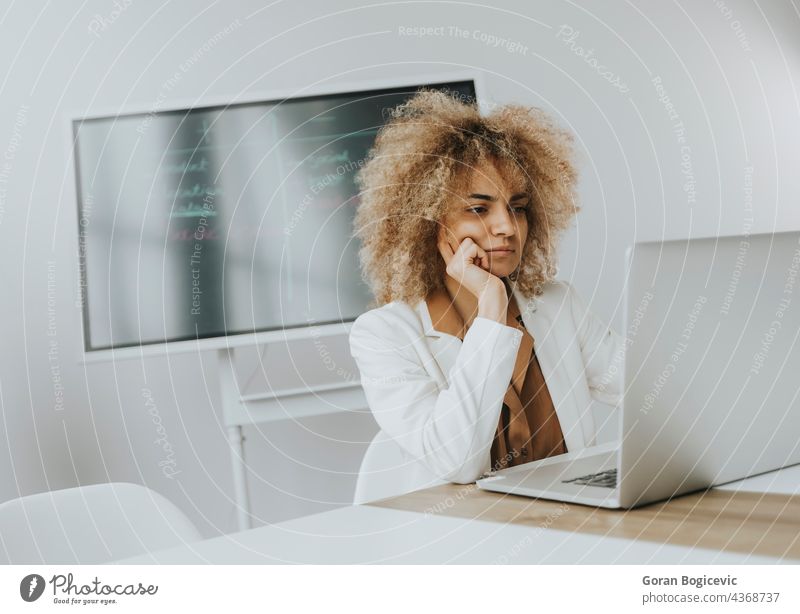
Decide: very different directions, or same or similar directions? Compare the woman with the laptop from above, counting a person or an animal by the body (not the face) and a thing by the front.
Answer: very different directions

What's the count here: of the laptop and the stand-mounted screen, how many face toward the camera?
1

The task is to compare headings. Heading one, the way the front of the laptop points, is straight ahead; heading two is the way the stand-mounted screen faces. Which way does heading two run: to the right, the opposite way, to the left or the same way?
the opposite way

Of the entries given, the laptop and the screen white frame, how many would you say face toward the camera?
1

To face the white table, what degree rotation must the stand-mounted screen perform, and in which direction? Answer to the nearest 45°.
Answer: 0° — it already faces it

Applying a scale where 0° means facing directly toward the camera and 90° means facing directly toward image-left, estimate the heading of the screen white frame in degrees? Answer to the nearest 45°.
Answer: approximately 0°

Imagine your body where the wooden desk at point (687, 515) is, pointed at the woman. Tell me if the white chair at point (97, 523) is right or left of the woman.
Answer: left

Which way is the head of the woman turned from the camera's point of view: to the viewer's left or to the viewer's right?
to the viewer's right

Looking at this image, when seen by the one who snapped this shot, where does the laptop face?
facing away from the viewer and to the left of the viewer

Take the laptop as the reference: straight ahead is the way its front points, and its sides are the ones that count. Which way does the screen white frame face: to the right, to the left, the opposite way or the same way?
the opposite way

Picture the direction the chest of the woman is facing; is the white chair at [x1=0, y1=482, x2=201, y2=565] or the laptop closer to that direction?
the laptop
